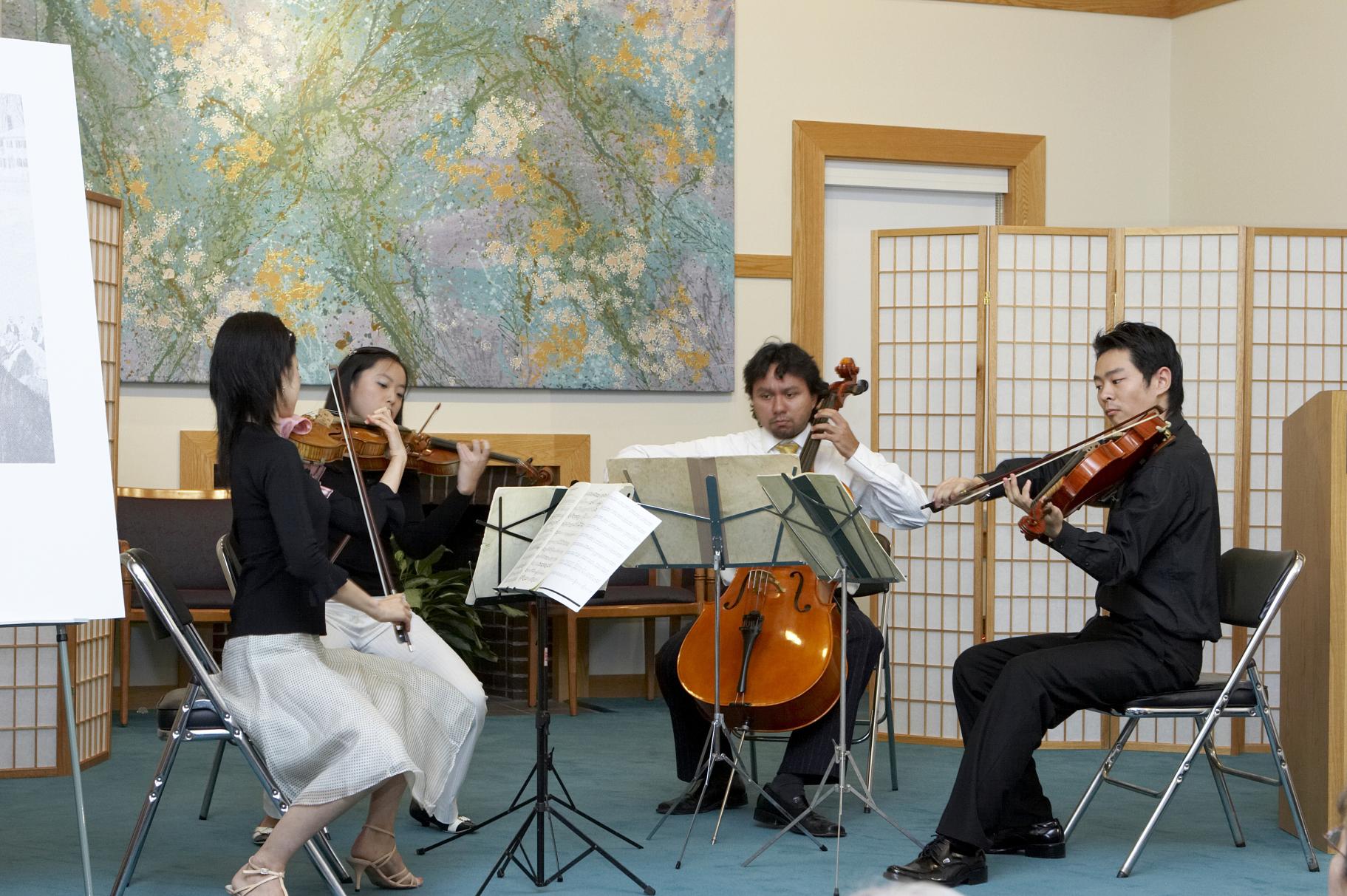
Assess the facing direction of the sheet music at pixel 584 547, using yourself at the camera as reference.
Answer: facing the viewer and to the left of the viewer

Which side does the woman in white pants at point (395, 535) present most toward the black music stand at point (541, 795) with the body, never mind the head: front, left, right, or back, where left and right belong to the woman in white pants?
front

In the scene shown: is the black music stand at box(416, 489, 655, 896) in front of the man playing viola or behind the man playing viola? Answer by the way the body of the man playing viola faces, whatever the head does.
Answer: in front

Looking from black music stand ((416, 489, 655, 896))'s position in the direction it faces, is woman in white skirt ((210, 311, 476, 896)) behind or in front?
in front

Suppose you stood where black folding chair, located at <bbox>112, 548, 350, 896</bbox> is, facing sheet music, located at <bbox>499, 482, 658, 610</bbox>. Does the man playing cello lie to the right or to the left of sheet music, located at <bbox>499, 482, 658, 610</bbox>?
left

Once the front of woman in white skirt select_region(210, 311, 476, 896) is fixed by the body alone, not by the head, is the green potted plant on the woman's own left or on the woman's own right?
on the woman's own left

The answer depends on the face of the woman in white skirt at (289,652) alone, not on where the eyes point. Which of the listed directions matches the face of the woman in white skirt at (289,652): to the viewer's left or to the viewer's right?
to the viewer's right

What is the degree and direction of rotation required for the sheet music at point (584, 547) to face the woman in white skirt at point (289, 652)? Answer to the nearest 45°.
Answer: approximately 45° to its right

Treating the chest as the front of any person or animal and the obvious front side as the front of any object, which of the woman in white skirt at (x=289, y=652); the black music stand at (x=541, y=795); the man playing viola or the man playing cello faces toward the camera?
the man playing cello

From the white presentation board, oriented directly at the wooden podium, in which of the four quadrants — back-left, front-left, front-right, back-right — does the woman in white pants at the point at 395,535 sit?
front-left

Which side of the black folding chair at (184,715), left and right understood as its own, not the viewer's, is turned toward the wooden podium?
front

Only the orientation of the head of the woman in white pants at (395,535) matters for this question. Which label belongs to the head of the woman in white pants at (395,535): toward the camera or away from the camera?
toward the camera

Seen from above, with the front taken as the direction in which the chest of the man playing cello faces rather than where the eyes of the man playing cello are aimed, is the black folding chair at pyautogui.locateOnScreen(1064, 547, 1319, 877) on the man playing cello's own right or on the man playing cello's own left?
on the man playing cello's own left

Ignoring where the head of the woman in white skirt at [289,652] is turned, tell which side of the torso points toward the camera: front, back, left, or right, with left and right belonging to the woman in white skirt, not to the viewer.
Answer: right

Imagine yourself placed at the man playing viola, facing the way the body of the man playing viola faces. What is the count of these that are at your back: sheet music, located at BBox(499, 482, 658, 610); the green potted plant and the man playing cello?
0

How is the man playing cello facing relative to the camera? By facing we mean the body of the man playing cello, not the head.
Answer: toward the camera

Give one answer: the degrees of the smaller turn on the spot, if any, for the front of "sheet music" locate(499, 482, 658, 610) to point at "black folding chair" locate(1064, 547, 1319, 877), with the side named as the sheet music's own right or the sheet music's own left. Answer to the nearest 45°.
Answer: approximately 135° to the sheet music's own left

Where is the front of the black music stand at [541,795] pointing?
to the viewer's left

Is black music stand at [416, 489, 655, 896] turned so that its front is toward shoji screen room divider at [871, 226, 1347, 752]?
no
